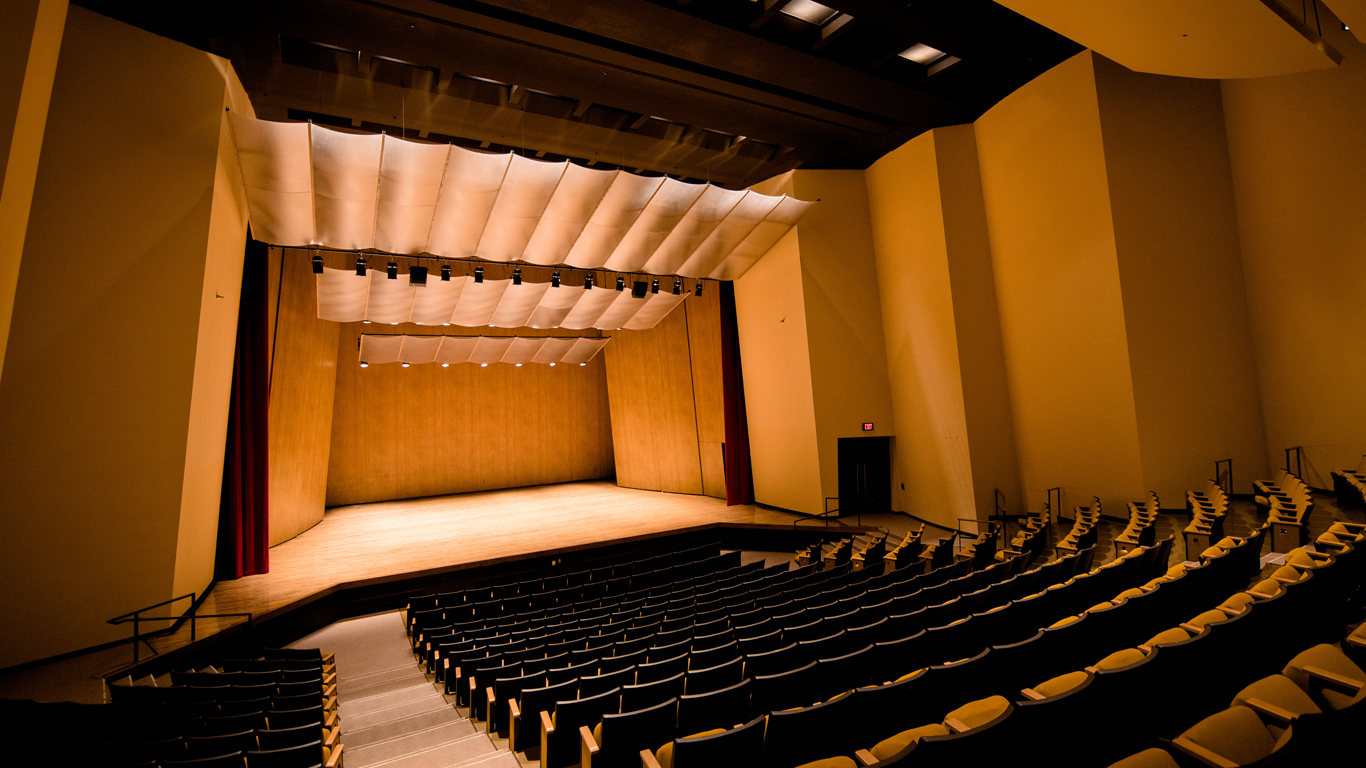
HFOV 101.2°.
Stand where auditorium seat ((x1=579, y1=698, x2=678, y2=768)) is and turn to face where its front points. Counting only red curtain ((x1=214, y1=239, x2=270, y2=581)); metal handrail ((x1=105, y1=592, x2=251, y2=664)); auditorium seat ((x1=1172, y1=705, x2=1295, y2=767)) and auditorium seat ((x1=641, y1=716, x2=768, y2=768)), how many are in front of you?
2

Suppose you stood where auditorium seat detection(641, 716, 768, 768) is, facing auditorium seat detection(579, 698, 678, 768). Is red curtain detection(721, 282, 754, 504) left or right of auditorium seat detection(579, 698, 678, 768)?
right

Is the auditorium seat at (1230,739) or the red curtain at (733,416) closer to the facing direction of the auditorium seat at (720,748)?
the red curtain

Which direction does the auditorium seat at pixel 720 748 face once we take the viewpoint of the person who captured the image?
facing away from the viewer and to the left of the viewer

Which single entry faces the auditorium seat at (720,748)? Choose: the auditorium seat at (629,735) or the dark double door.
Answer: the dark double door

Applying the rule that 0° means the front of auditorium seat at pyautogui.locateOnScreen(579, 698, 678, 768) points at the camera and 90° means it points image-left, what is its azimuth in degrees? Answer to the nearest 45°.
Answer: approximately 135°

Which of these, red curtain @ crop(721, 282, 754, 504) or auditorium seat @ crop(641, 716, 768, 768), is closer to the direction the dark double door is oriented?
the auditorium seat

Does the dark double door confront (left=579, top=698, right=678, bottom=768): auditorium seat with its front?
yes
